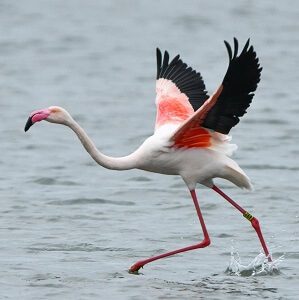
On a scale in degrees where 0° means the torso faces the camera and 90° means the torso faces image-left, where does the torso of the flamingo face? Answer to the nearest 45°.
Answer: approximately 90°
